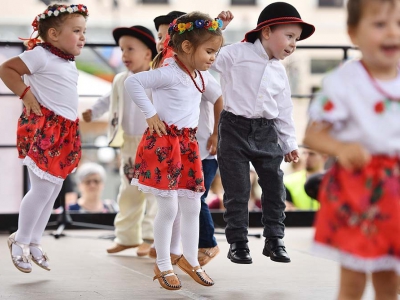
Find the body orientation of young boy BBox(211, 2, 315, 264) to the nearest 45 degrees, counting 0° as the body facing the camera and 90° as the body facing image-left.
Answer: approximately 315°

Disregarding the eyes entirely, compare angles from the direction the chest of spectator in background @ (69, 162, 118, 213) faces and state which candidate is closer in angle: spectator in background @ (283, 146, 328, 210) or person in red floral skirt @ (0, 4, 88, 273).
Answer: the person in red floral skirt

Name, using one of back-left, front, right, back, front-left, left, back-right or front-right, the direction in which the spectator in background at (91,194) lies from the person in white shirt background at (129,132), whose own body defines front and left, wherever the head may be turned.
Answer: back-right
